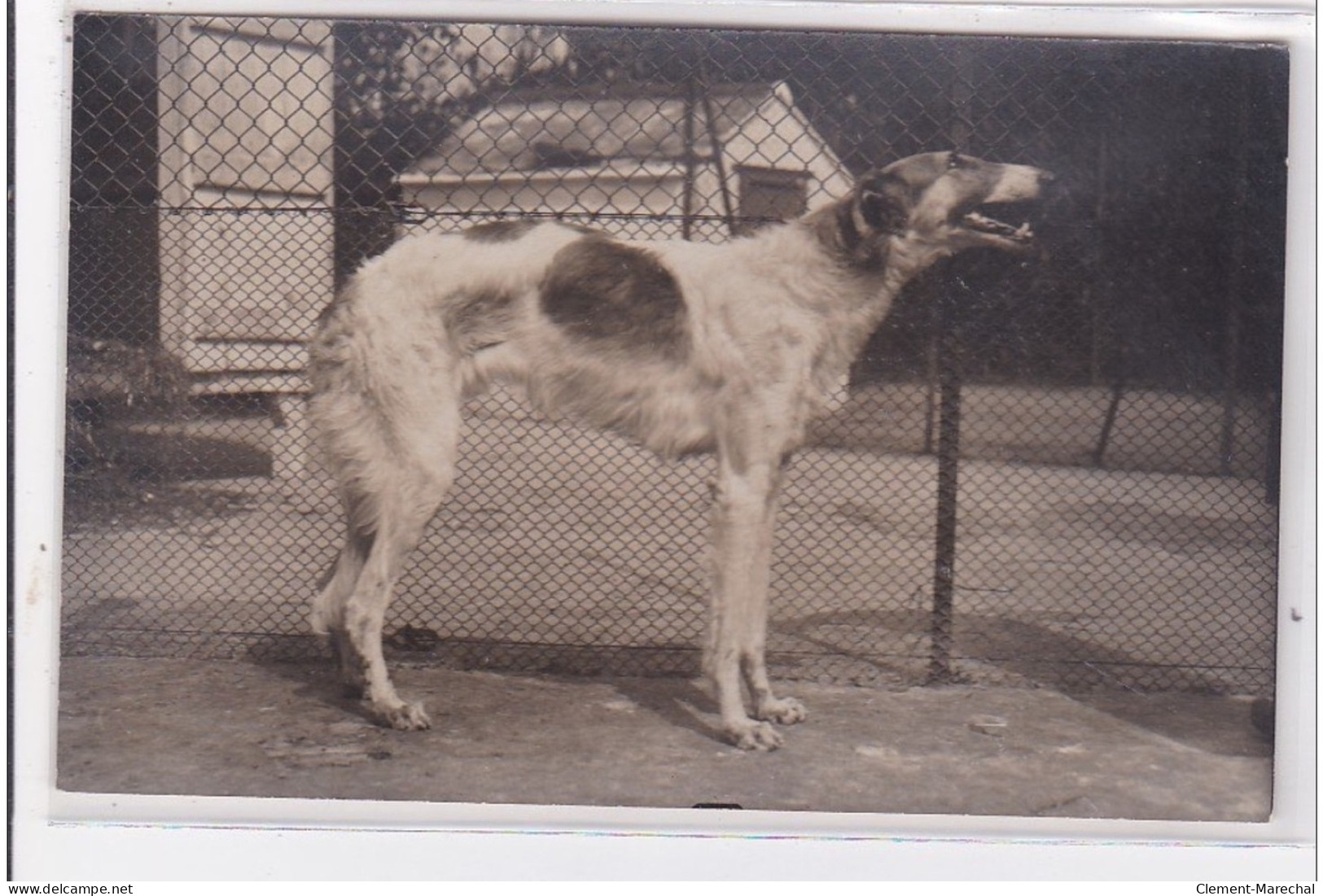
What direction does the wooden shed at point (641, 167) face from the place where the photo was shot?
facing the viewer and to the right of the viewer
